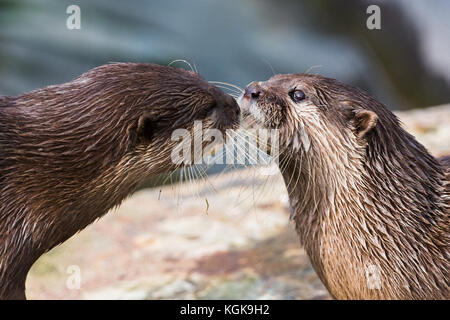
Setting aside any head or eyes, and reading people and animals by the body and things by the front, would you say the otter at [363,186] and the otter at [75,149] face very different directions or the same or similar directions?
very different directions

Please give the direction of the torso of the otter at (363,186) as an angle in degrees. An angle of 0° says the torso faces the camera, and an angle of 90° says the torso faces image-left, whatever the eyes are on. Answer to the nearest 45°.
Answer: approximately 90°

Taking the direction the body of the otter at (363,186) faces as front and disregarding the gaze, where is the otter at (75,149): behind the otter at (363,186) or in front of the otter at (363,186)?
in front

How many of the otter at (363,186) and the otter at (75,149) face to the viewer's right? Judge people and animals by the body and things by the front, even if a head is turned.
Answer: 1

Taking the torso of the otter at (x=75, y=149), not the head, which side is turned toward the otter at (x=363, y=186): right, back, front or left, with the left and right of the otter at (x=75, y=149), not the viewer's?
front

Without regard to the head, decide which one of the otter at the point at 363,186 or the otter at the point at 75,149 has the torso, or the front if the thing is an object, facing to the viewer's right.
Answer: the otter at the point at 75,149

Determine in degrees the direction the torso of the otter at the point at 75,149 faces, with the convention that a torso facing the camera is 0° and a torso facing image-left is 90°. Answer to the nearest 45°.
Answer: approximately 270°
